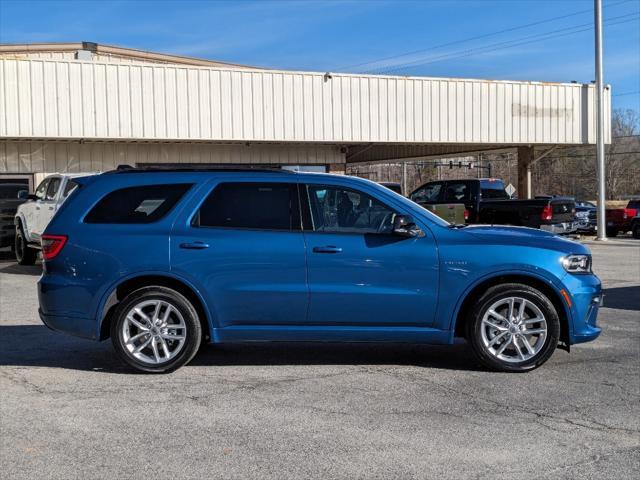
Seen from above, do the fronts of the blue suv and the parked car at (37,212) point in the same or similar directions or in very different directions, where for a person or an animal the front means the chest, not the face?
very different directions

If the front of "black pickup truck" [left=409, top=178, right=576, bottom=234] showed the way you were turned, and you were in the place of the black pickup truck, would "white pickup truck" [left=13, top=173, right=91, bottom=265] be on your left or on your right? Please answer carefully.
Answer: on your left

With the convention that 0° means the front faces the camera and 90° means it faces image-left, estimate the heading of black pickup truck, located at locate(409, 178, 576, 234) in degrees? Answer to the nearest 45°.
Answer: approximately 135°

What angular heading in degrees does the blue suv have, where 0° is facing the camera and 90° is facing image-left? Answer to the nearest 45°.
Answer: approximately 270°

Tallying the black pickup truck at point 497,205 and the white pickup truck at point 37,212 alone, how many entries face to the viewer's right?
0

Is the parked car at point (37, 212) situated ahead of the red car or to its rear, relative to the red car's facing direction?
to the rear

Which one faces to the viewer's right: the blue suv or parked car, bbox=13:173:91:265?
the blue suv
